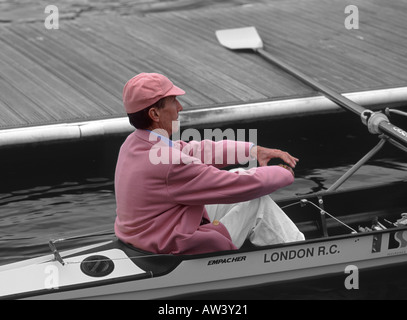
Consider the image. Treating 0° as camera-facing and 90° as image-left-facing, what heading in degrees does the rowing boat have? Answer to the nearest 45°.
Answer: approximately 90°

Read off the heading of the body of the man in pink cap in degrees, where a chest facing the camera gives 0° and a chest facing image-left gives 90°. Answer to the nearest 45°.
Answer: approximately 270°

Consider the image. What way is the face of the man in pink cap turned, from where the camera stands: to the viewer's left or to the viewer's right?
to the viewer's right
